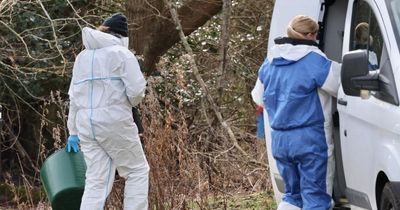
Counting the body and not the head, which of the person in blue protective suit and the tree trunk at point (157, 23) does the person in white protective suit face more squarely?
the tree trunk

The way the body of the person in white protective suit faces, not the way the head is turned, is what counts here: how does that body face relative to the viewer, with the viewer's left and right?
facing away from the viewer and to the right of the viewer

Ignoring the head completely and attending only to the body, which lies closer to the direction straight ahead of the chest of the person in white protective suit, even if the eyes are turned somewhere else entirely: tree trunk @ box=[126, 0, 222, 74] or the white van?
the tree trunk

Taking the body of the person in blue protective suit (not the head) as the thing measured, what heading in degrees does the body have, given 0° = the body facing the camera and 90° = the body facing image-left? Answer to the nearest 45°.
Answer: approximately 225°

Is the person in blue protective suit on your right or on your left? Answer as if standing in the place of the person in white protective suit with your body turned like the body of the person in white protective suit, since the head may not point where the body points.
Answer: on your right

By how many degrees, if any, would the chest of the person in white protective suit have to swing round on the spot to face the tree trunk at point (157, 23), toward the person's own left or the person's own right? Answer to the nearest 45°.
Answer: approximately 45° to the person's own left

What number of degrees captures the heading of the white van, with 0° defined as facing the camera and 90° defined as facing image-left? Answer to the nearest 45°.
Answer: approximately 315°
